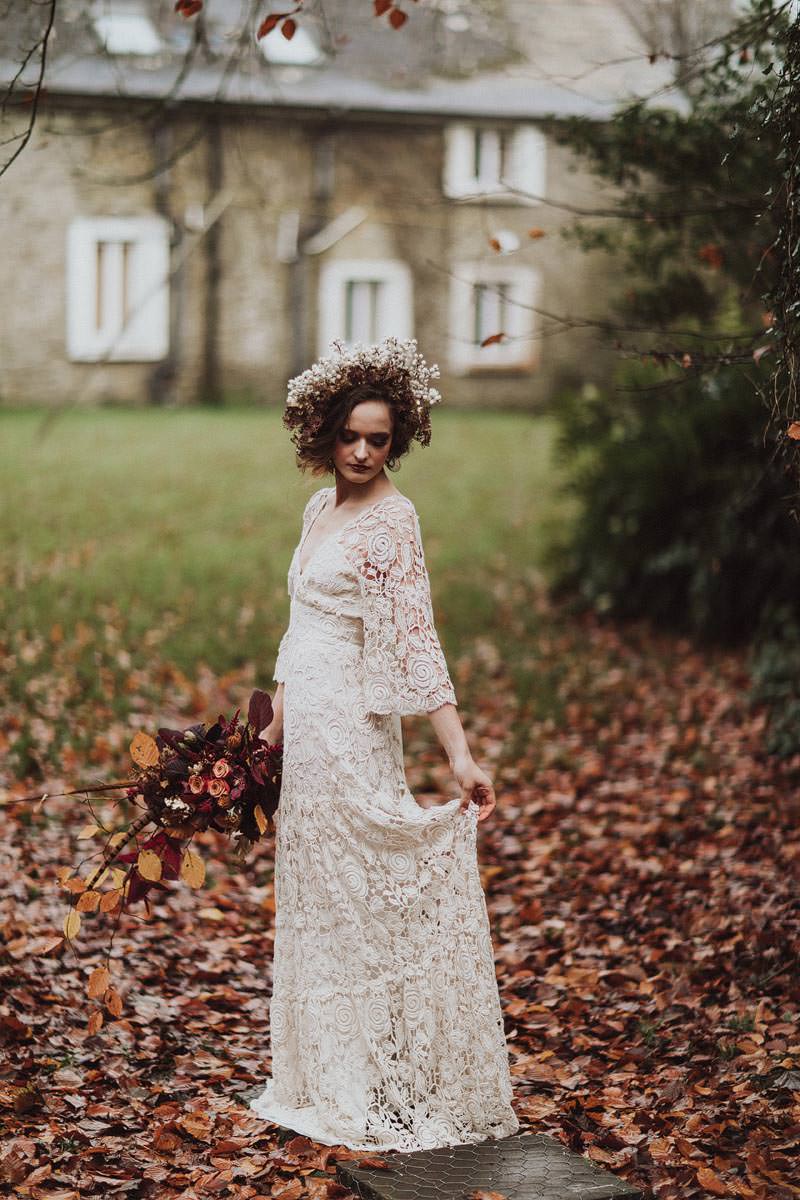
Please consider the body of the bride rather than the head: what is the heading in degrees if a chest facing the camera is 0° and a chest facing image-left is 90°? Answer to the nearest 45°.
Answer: approximately 45°

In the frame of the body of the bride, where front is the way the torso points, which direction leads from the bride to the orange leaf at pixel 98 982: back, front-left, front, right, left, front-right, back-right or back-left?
front-right

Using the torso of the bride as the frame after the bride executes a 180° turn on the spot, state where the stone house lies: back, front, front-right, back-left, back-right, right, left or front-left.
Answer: front-left

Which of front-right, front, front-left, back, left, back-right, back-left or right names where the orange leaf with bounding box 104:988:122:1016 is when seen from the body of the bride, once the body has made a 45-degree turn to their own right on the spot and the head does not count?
front
